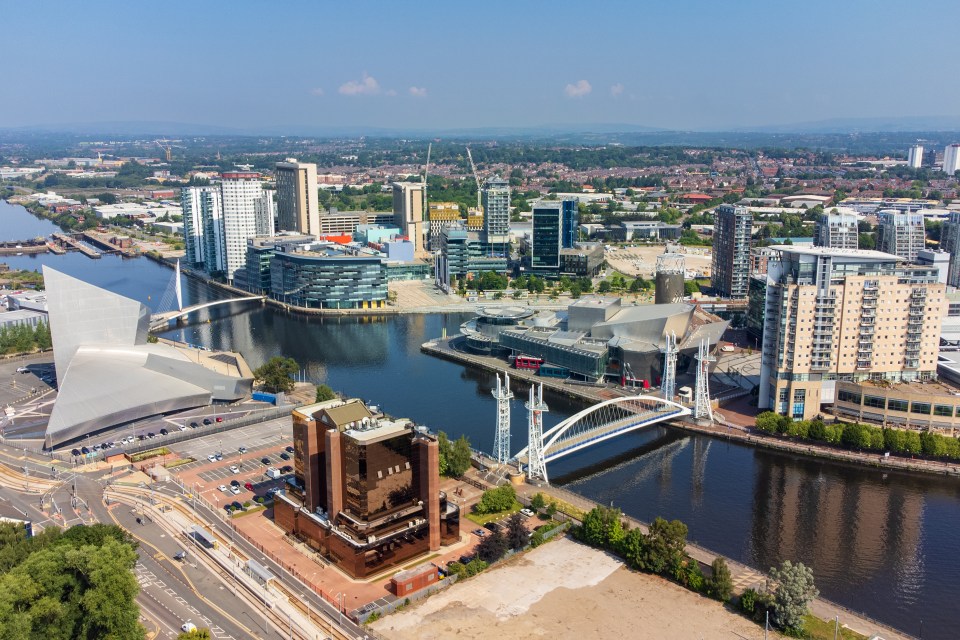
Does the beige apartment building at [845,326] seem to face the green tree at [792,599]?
yes

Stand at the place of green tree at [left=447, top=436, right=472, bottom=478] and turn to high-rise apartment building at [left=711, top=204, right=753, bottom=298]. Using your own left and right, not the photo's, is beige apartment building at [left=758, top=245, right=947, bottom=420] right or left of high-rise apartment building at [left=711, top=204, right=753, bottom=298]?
right

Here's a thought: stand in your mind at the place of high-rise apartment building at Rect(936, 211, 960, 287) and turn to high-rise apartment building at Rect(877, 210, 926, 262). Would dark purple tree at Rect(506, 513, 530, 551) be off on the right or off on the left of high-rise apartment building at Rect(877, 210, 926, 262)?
left

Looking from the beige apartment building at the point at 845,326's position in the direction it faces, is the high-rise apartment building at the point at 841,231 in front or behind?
behind

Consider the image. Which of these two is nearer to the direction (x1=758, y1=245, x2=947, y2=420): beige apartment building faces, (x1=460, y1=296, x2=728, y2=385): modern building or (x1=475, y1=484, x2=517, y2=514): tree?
the tree

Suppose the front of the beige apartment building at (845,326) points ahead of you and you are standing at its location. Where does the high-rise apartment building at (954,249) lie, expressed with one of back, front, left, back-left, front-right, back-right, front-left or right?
back

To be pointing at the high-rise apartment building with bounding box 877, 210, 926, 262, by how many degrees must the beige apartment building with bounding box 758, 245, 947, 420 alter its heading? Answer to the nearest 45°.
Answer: approximately 180°

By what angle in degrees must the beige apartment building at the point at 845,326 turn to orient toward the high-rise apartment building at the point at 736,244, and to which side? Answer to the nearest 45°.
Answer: approximately 180°

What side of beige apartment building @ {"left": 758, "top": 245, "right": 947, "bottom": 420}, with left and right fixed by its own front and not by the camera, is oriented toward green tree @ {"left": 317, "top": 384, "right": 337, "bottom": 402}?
right

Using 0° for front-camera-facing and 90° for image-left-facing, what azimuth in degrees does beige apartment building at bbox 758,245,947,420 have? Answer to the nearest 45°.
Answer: approximately 0°

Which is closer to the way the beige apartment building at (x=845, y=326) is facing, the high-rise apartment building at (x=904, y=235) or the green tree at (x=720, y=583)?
the green tree
